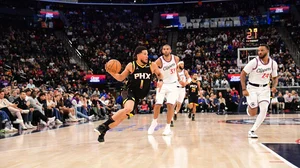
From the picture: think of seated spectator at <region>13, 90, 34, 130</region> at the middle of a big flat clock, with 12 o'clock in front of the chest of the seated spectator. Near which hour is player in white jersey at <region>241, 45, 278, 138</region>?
The player in white jersey is roughly at 12 o'clock from the seated spectator.

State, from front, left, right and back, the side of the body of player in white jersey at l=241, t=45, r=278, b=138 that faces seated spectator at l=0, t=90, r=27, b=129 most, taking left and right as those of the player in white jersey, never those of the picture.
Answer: right

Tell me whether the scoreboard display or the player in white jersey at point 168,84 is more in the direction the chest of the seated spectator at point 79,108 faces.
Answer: the player in white jersey

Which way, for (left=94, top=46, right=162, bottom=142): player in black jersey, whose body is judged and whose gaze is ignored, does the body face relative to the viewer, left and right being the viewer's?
facing the viewer and to the right of the viewer

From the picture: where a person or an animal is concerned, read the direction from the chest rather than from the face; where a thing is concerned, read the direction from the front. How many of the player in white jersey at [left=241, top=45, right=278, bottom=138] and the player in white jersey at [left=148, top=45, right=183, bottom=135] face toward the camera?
2

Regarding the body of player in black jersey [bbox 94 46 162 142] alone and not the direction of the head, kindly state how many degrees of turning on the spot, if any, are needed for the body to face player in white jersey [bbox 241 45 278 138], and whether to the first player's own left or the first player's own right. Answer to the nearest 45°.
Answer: approximately 45° to the first player's own left

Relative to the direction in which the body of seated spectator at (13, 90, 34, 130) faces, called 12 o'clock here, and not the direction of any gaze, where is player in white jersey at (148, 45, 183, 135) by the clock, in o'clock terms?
The player in white jersey is roughly at 12 o'clock from the seated spectator.

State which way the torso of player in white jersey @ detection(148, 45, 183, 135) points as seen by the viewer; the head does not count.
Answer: toward the camera

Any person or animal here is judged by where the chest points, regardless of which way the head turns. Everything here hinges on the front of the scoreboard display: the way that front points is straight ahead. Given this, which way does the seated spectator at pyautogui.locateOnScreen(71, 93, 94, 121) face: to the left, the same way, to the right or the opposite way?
to the left

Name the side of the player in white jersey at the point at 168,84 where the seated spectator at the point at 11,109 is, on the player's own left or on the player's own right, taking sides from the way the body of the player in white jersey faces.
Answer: on the player's own right

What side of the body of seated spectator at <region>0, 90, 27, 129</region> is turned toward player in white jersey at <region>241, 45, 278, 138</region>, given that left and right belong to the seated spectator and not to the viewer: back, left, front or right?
front

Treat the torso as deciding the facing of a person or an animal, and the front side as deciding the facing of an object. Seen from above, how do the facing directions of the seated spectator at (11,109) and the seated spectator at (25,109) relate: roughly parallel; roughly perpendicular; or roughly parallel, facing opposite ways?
roughly parallel

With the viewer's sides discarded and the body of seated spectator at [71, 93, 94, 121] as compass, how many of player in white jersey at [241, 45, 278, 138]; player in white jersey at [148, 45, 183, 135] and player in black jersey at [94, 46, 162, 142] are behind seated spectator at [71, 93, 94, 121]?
0

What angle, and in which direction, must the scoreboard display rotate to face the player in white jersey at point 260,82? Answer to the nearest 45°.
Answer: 0° — it already faces them

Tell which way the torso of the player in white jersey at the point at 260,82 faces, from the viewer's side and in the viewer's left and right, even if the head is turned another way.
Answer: facing the viewer
